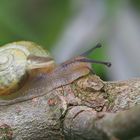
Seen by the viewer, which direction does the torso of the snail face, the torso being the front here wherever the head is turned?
to the viewer's right
